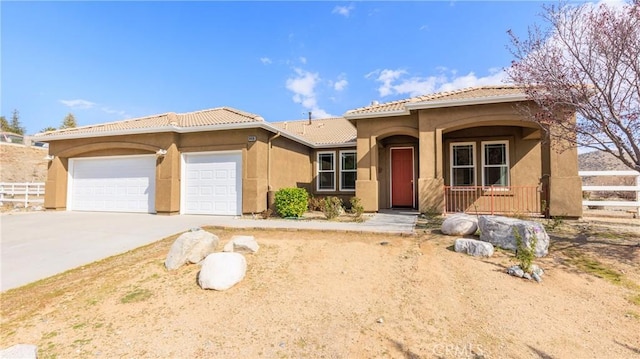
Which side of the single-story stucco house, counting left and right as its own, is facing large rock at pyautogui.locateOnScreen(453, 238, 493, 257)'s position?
front

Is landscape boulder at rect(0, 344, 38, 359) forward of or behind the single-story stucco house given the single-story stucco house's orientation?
forward

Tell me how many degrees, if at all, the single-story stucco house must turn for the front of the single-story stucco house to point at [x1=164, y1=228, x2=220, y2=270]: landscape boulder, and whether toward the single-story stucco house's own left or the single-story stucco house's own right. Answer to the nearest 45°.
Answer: approximately 45° to the single-story stucco house's own right

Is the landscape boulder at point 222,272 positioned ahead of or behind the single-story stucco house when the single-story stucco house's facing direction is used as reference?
ahead

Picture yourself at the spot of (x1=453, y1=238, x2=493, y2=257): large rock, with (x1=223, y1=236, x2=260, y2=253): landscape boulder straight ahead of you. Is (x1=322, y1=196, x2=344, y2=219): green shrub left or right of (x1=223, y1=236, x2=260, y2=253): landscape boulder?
right

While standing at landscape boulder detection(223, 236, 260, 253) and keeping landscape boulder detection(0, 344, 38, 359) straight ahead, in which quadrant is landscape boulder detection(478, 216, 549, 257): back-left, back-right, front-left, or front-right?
back-left

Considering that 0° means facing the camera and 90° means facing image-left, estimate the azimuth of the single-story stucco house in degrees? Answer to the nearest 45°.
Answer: approximately 0°

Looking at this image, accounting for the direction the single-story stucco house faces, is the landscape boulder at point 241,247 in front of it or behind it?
in front

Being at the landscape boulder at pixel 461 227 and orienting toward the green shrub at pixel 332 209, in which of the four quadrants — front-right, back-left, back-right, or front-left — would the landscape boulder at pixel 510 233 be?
back-left
